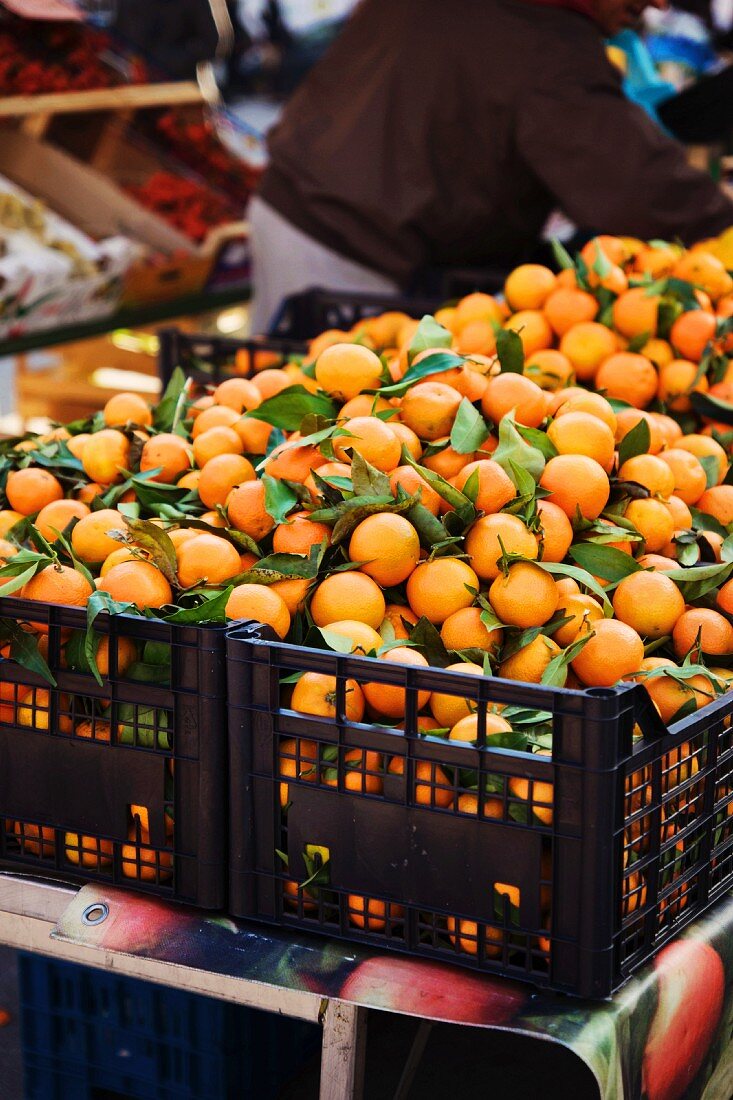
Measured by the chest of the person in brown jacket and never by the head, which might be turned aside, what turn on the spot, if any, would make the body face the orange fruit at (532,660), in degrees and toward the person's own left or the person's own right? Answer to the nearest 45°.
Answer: approximately 135° to the person's own right

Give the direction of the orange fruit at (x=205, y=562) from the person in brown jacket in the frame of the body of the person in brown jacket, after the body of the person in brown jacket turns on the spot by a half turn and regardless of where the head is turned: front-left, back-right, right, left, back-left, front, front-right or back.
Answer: front-left

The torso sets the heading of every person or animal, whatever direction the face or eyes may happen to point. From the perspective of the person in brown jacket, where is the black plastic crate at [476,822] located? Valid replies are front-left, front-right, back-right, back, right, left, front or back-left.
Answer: back-right

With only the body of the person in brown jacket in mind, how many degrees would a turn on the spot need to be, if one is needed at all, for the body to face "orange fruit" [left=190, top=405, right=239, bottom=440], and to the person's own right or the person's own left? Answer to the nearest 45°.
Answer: approximately 135° to the person's own right

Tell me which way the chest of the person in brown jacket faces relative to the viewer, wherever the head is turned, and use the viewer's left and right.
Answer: facing away from the viewer and to the right of the viewer

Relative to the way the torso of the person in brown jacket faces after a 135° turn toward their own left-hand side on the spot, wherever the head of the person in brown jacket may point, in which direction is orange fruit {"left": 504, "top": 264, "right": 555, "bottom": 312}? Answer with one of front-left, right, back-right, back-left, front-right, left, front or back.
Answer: left

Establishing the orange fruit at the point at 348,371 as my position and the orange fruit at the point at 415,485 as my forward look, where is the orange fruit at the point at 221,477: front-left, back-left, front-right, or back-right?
front-right

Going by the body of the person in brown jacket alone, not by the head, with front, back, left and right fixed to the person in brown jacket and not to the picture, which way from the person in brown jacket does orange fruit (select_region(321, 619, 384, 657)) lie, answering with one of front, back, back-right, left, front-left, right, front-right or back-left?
back-right

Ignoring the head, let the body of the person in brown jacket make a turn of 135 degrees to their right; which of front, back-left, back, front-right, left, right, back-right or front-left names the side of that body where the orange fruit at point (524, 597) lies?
front

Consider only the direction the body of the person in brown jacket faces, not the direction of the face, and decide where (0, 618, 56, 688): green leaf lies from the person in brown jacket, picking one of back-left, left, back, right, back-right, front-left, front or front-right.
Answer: back-right

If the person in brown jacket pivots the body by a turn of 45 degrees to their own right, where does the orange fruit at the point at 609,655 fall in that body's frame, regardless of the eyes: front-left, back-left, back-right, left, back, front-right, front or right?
right

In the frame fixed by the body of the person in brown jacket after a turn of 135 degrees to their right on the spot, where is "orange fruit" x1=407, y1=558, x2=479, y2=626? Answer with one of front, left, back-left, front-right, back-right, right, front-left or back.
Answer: front

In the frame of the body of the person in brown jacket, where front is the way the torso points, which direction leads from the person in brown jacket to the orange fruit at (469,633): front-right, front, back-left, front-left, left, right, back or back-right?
back-right

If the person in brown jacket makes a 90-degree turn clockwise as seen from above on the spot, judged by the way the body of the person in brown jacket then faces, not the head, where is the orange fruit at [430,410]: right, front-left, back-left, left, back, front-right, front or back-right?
front-right

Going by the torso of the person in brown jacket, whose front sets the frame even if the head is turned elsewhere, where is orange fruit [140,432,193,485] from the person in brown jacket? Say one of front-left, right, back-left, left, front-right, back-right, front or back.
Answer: back-right

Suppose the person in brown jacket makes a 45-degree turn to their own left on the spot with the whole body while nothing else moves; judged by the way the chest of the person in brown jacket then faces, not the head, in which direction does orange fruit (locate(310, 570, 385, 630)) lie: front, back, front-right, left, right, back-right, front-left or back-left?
back

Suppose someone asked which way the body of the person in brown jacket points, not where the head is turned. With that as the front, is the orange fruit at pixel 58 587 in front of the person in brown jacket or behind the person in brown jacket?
behind

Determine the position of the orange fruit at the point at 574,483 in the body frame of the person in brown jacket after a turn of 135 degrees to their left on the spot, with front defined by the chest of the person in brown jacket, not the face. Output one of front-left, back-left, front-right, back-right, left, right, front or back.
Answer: left
